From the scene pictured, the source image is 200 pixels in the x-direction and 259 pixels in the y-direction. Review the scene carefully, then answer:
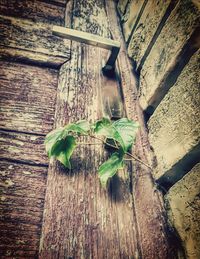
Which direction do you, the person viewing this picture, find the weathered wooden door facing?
facing the viewer
